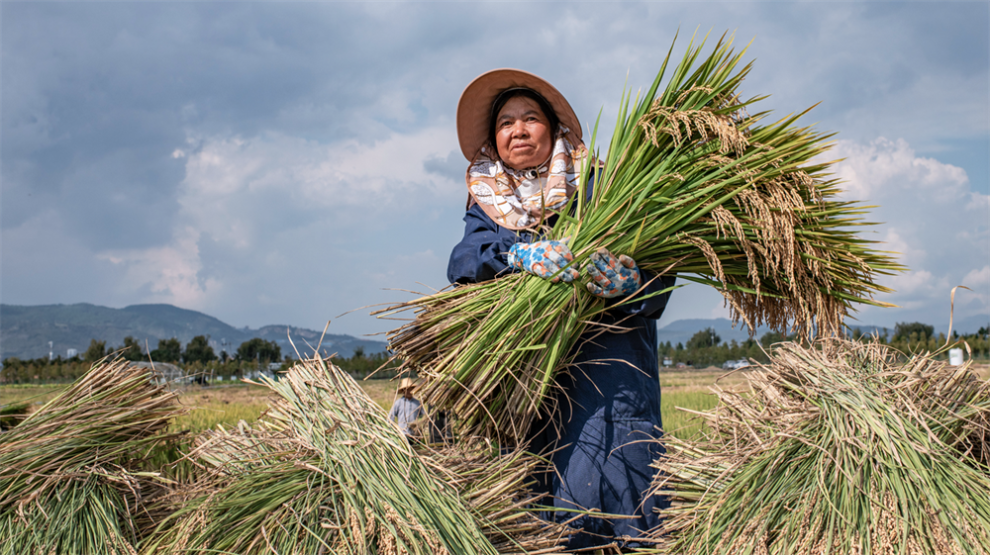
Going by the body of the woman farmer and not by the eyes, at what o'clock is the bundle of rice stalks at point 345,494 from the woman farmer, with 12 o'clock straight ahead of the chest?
The bundle of rice stalks is roughly at 2 o'clock from the woman farmer.

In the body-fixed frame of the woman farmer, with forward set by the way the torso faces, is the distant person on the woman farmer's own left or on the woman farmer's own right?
on the woman farmer's own right

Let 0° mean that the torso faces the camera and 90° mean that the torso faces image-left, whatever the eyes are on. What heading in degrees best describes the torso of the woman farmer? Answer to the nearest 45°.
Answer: approximately 0°

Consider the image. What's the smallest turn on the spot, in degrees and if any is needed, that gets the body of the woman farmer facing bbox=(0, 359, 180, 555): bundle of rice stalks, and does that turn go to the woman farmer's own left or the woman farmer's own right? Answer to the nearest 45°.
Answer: approximately 90° to the woman farmer's own right
